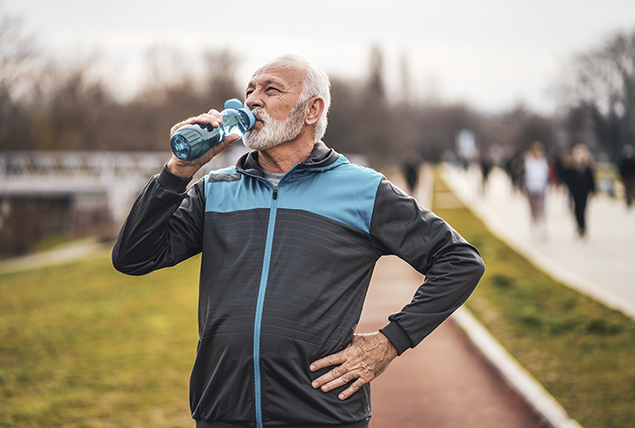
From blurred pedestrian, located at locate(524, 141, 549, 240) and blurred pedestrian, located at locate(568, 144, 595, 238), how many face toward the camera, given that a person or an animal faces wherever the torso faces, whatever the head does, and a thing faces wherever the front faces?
2

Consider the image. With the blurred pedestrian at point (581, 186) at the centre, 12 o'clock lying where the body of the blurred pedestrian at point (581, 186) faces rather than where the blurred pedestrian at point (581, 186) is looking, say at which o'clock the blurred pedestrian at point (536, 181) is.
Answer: the blurred pedestrian at point (536, 181) is roughly at 2 o'clock from the blurred pedestrian at point (581, 186).

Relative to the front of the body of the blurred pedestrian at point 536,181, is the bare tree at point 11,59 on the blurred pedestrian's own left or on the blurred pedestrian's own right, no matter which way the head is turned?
on the blurred pedestrian's own right

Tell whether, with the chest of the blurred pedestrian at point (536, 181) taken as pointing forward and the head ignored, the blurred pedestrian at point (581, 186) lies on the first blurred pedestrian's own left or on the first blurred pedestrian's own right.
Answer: on the first blurred pedestrian's own left

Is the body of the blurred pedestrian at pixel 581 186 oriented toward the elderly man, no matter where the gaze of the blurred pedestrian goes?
yes

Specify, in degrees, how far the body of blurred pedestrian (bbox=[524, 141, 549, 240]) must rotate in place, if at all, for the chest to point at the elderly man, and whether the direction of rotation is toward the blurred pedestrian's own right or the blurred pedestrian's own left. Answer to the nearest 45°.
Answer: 0° — they already face them

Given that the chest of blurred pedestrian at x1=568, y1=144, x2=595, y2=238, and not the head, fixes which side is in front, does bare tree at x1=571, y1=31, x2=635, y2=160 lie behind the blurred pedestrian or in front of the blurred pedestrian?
behind
